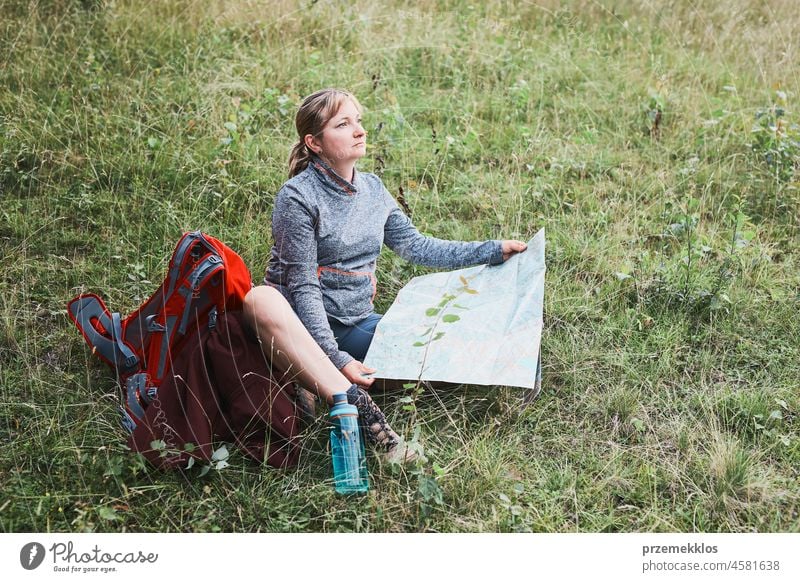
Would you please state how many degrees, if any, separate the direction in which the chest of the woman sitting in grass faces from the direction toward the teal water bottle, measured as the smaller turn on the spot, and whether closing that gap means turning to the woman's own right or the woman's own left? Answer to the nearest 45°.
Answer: approximately 45° to the woman's own right

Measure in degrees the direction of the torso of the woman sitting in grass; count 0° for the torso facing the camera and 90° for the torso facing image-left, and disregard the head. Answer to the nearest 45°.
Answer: approximately 315°
